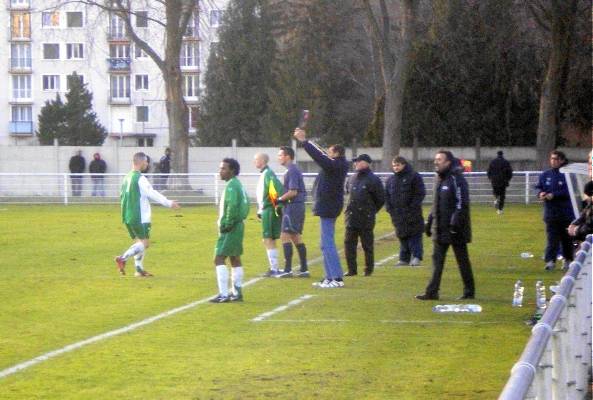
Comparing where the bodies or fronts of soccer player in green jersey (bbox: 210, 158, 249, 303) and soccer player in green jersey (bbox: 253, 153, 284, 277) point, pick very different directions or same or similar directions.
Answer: same or similar directions

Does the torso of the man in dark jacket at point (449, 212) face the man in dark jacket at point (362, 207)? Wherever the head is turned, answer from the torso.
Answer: no

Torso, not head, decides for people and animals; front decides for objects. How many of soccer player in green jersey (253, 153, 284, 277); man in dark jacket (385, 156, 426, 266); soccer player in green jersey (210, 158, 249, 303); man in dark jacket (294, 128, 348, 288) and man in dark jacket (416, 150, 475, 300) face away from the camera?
0

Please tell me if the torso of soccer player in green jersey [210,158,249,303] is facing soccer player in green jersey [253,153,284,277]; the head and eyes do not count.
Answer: no

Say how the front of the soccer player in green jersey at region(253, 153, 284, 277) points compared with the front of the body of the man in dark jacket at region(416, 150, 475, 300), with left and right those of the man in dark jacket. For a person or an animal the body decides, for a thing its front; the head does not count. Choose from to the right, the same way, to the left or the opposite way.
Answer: the same way

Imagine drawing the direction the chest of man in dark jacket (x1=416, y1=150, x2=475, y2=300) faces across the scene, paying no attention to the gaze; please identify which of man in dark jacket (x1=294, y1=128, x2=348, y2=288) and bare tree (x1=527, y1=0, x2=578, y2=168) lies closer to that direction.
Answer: the man in dark jacket

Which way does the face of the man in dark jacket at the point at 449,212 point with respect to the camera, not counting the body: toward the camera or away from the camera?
toward the camera

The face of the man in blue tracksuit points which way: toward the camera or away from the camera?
toward the camera

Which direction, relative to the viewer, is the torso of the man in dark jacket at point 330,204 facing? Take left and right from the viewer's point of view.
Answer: facing to the left of the viewer
